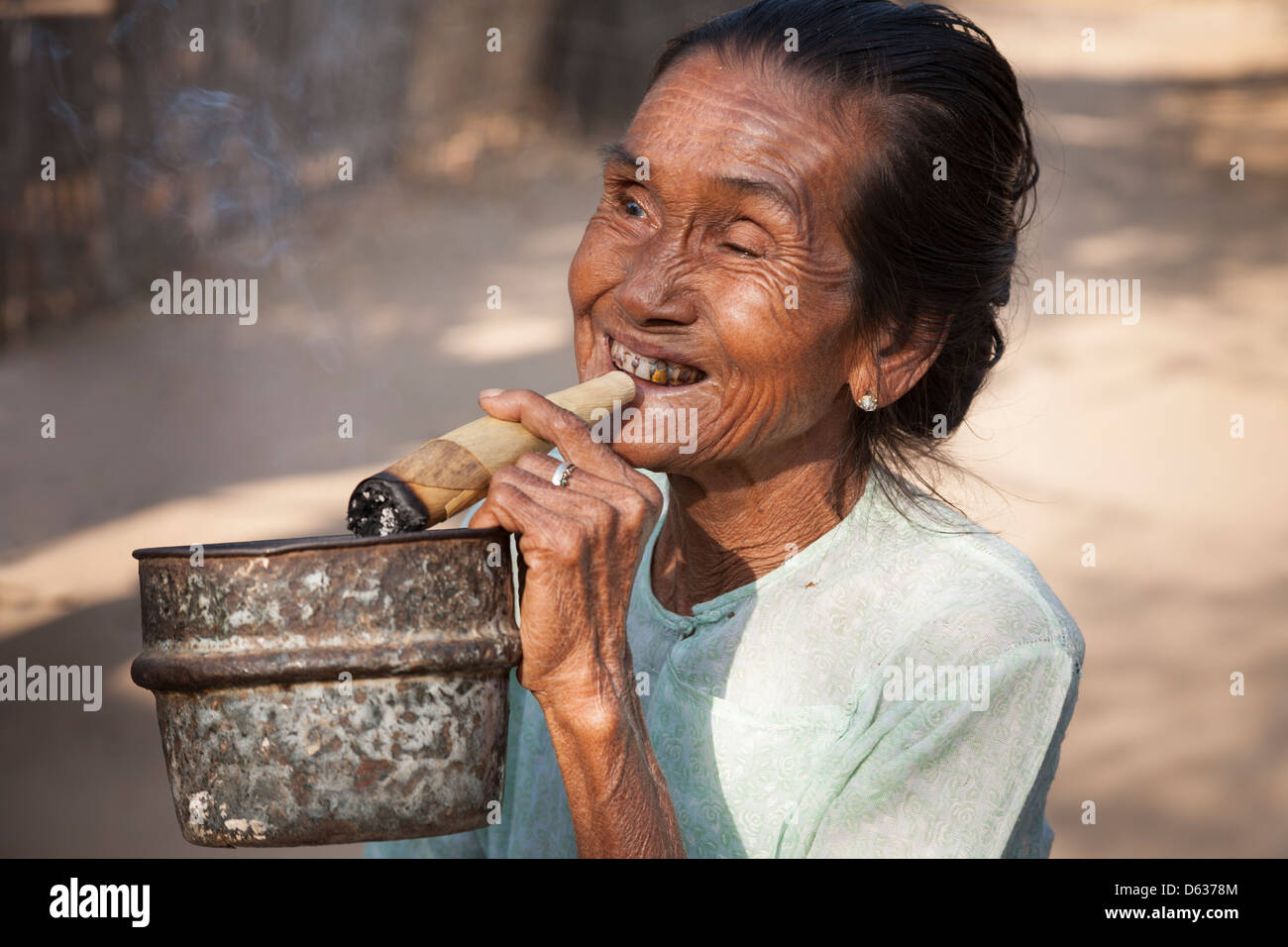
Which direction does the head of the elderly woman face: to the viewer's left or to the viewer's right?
to the viewer's left

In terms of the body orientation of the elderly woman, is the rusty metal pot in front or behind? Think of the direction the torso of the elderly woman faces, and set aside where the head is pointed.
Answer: in front

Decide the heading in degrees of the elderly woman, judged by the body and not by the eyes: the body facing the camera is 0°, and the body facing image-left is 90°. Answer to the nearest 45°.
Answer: approximately 45°
